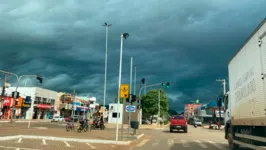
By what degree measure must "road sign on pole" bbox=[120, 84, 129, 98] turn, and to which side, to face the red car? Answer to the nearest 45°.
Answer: approximately 135° to its left

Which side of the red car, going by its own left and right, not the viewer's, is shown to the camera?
back

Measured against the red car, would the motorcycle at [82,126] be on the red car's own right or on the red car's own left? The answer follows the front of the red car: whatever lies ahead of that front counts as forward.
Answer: on the red car's own left

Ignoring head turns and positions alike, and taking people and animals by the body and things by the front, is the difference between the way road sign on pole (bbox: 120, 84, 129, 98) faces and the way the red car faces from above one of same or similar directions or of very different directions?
very different directions

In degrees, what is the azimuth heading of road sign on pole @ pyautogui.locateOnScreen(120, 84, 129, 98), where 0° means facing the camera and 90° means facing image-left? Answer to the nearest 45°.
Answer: approximately 0°

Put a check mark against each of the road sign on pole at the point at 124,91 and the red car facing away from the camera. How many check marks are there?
1

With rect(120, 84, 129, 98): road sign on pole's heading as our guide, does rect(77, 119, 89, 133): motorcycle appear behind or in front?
behind
